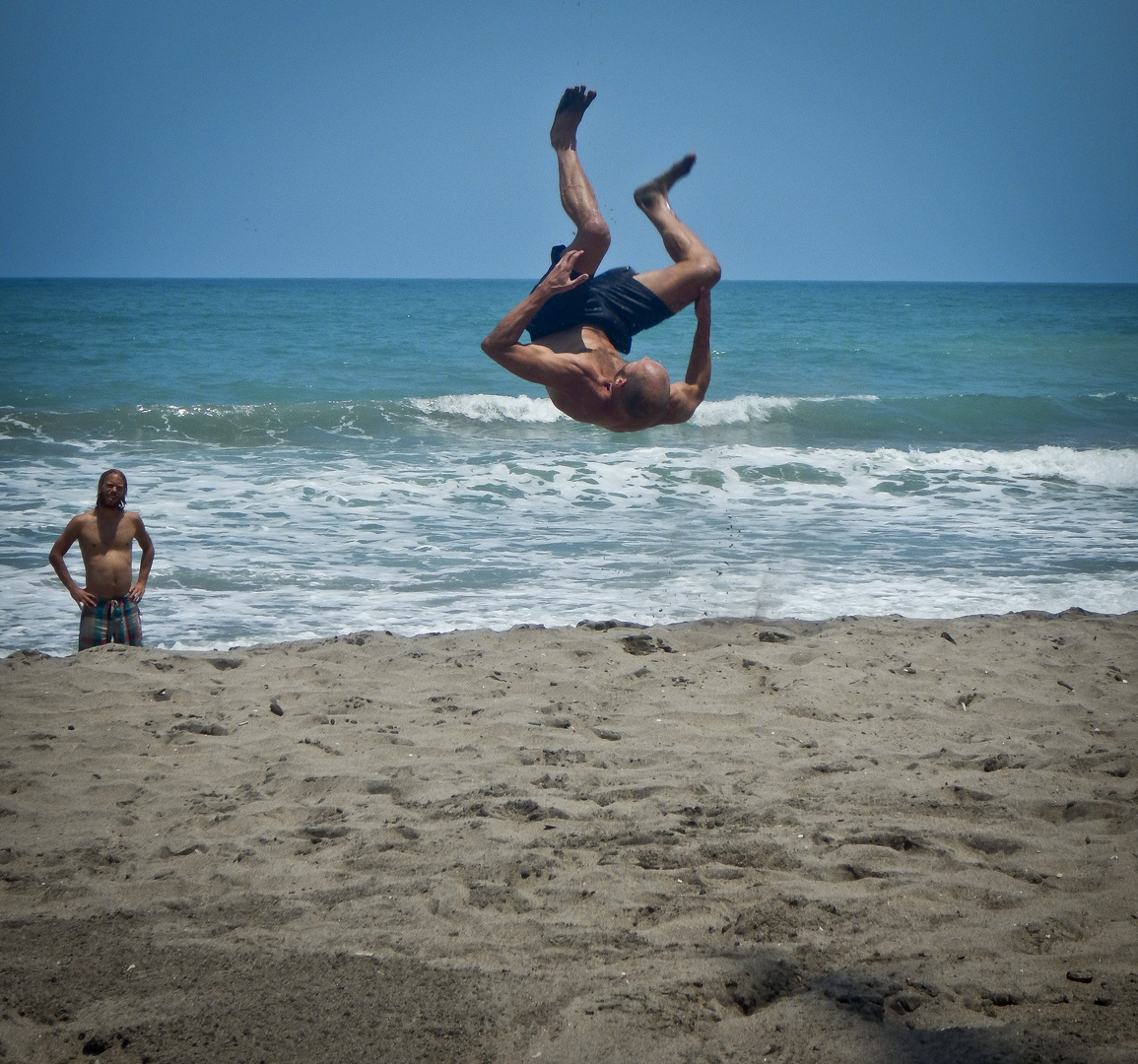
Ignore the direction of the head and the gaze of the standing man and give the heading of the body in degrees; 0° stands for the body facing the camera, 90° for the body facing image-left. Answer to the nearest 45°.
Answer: approximately 0°

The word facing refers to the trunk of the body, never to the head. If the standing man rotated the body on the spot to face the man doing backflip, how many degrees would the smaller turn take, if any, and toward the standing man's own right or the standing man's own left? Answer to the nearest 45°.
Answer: approximately 45° to the standing man's own left
